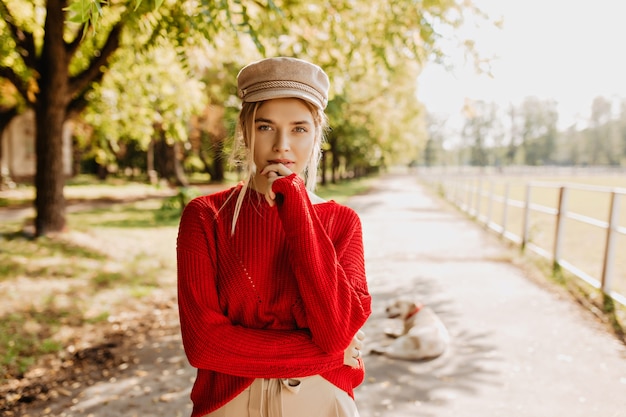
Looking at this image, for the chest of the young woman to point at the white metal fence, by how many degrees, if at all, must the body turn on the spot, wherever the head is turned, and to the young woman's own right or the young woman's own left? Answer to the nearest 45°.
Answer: approximately 135° to the young woman's own left

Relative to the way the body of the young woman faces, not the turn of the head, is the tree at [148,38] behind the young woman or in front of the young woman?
behind

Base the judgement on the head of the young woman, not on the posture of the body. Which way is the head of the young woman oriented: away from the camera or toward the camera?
toward the camera

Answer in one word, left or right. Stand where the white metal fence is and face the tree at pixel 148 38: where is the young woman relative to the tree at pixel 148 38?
left

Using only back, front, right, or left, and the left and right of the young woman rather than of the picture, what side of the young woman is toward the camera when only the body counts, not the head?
front
